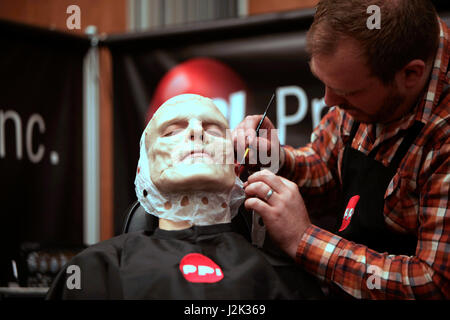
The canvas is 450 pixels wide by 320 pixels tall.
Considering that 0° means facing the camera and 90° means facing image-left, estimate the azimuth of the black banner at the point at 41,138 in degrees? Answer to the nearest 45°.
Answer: approximately 315°

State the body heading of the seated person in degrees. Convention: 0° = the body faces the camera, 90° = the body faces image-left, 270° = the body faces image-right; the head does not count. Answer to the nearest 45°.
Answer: approximately 0°

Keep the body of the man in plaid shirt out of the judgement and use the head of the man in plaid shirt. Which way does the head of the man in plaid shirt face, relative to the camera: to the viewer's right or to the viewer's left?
to the viewer's left

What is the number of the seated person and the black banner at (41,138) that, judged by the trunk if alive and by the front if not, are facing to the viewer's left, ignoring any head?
0

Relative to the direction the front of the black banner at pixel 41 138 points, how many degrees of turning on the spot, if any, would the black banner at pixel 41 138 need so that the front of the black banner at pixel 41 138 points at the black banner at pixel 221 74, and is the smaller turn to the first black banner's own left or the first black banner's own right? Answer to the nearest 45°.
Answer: approximately 45° to the first black banner's own left

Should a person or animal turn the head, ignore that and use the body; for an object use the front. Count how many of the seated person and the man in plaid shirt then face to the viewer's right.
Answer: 0

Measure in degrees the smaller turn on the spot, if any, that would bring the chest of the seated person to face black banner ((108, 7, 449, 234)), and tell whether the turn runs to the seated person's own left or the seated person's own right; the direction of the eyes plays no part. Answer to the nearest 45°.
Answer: approximately 180°

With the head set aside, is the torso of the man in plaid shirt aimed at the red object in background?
no

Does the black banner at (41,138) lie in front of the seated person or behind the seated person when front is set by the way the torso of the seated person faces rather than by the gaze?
behind

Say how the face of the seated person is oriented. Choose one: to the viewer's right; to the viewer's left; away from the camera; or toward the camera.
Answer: toward the camera

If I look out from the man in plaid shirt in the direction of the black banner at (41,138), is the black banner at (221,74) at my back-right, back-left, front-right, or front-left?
front-right
